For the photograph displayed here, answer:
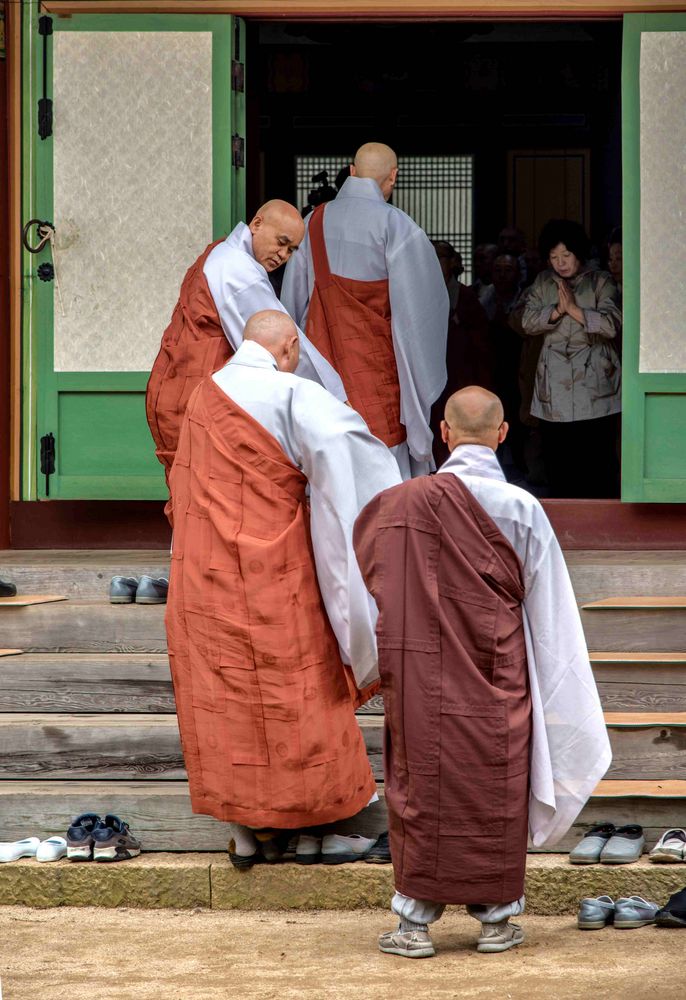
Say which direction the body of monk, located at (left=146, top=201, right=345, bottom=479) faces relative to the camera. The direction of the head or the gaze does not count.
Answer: to the viewer's right

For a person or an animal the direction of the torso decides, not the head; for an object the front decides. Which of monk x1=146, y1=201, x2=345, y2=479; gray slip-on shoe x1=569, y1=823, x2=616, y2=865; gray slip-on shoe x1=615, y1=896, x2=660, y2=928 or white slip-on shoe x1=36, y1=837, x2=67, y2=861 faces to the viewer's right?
the monk

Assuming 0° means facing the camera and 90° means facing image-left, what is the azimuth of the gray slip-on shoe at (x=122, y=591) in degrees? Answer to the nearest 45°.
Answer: approximately 45°

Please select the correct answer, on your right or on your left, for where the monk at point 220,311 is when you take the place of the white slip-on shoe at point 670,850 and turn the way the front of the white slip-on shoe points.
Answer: on your right

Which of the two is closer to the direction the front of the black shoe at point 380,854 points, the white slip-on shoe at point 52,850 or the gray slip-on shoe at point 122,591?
the white slip-on shoe

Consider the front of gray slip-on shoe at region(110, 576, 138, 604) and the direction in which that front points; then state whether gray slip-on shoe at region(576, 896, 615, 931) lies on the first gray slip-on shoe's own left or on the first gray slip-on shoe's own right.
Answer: on the first gray slip-on shoe's own right

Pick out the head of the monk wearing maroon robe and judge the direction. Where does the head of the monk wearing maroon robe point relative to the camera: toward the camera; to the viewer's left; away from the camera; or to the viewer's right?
away from the camera

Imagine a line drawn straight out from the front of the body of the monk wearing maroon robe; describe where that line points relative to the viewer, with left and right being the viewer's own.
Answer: facing away from the viewer

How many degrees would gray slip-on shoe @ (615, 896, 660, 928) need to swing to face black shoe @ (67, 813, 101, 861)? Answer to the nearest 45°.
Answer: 0° — it already faces it

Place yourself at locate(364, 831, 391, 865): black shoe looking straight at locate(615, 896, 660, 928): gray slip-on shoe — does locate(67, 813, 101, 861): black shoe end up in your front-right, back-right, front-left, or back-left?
back-right

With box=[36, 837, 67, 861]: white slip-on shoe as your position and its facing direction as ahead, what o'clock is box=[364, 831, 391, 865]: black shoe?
The black shoe is roughly at 8 o'clock from the white slip-on shoe.

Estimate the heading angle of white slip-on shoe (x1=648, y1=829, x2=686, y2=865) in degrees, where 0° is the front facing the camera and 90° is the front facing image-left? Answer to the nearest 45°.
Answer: approximately 45°

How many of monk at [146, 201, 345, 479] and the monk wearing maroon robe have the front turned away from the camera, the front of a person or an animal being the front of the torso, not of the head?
1

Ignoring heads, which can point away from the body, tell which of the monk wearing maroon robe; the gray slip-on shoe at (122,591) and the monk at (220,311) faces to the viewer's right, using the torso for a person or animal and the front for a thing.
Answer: the monk
